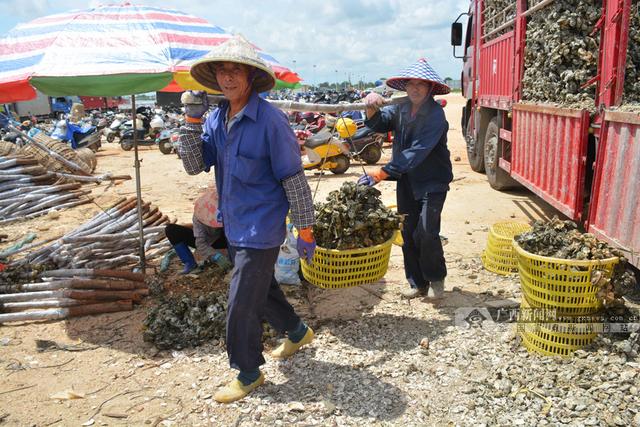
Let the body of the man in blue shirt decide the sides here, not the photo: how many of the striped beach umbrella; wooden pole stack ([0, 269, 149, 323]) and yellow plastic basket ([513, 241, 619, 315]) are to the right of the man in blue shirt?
2

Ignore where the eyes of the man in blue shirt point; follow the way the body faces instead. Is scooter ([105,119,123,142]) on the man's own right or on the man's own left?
on the man's own right

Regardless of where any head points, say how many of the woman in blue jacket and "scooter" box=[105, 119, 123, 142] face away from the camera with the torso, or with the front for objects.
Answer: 0

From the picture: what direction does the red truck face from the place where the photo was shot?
facing away from the viewer and to the left of the viewer

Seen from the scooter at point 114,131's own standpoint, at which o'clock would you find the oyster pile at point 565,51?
The oyster pile is roughly at 10 o'clock from the scooter.

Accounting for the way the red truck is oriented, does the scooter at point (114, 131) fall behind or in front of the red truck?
in front

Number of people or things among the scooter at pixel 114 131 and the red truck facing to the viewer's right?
0

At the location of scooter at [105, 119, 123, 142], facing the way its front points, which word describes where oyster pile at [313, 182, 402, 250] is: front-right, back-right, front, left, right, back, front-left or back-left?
front-left

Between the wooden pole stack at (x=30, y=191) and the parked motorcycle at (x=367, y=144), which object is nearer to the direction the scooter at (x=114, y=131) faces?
the wooden pole stack

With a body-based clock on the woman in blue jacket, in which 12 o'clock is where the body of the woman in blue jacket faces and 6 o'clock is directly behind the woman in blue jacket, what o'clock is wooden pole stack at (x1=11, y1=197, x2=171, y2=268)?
The wooden pole stack is roughly at 2 o'clock from the woman in blue jacket.
